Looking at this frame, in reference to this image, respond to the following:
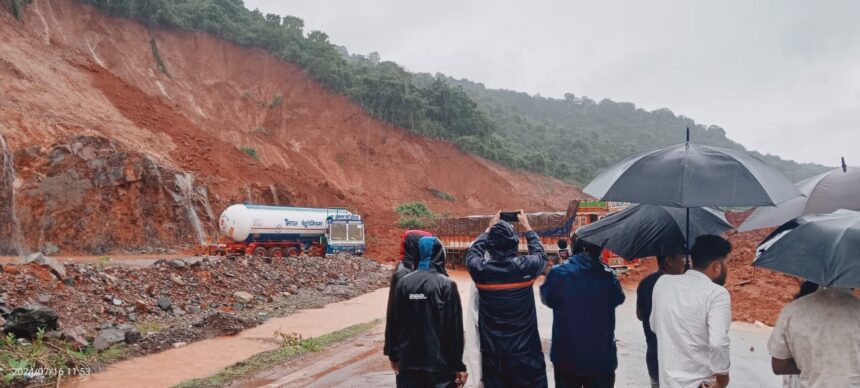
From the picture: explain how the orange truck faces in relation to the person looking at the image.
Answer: facing to the right of the viewer

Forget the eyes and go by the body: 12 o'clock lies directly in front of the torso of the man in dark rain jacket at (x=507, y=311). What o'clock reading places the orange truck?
The orange truck is roughly at 12 o'clock from the man in dark rain jacket.

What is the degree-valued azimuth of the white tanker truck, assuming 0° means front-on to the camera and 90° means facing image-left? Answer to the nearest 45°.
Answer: approximately 315°

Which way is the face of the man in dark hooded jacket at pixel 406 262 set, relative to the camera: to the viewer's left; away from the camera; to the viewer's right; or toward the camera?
away from the camera

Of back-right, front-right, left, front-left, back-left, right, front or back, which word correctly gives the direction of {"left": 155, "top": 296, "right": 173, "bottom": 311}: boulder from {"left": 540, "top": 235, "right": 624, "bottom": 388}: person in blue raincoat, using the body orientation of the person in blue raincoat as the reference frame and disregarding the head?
front-left

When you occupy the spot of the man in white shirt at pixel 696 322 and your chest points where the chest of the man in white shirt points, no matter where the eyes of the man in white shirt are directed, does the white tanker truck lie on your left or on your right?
on your left

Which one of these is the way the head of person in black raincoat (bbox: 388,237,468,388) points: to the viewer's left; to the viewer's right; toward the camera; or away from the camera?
away from the camera

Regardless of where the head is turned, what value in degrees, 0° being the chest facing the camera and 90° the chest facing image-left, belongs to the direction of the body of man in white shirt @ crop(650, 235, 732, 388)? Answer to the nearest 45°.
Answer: approximately 225°

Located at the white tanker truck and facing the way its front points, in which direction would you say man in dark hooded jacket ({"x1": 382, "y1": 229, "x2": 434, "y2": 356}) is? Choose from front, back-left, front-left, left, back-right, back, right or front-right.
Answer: front-right

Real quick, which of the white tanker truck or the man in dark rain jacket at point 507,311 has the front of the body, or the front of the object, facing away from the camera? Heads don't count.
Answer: the man in dark rain jacket

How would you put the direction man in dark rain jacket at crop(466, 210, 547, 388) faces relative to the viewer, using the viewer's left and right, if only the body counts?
facing away from the viewer

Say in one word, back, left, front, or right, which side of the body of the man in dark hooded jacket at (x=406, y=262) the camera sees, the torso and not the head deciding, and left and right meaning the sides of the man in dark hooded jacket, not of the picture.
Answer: back

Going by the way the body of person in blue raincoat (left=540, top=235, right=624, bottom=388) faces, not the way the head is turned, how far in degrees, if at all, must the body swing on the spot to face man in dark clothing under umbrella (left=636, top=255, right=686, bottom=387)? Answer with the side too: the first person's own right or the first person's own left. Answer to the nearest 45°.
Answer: approximately 45° to the first person's own right
